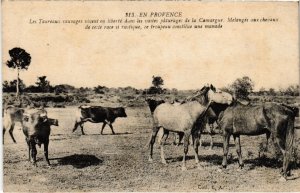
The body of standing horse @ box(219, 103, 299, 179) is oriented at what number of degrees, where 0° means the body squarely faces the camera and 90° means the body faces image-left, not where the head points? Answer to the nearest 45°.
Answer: approximately 135°

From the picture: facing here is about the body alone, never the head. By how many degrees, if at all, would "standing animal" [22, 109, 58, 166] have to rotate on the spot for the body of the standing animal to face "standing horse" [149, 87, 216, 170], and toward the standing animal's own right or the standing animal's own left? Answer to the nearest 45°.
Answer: approximately 90° to the standing animal's own left

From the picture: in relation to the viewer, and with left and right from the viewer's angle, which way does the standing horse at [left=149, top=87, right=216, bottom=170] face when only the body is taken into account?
facing the viewer and to the right of the viewer

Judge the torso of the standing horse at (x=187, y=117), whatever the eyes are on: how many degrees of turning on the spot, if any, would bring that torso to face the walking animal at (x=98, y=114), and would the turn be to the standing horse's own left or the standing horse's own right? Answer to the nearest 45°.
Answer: approximately 180°
